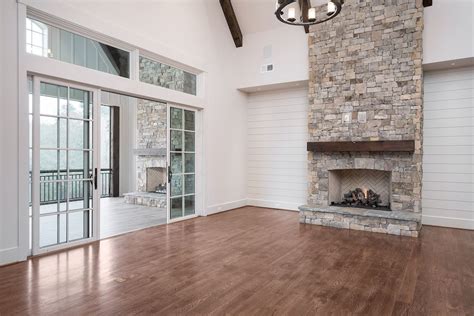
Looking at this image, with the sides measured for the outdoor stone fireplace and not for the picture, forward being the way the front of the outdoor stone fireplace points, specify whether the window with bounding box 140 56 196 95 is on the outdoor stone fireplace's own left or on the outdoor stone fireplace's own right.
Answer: on the outdoor stone fireplace's own left

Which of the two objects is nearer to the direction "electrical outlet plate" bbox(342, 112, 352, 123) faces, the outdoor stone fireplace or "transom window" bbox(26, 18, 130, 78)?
the transom window

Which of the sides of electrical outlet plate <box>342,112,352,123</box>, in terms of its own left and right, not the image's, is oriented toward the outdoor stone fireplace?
right

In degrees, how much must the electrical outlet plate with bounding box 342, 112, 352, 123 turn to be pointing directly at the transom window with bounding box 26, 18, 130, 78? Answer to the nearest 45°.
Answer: approximately 45° to its right

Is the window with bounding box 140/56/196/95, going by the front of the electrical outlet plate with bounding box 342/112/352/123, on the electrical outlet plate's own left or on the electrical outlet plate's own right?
on the electrical outlet plate's own right

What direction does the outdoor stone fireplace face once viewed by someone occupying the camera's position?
facing the viewer and to the left of the viewer

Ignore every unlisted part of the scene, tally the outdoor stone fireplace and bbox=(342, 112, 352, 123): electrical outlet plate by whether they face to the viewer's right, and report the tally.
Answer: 0

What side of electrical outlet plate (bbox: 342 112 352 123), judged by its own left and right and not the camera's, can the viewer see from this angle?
front

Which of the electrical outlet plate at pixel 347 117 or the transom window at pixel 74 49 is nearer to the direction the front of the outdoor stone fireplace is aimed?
the transom window

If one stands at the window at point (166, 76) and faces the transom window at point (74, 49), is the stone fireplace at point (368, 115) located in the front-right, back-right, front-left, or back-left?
back-left

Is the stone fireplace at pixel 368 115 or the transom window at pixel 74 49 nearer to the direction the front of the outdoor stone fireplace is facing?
the transom window

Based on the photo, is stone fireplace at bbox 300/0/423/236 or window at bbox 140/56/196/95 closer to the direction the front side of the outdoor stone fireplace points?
the window

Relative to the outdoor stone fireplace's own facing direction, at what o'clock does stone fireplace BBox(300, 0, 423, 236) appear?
The stone fireplace is roughly at 9 o'clock from the outdoor stone fireplace.
